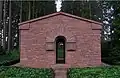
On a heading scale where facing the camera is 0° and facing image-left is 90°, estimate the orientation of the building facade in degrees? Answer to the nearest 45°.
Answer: approximately 0°
